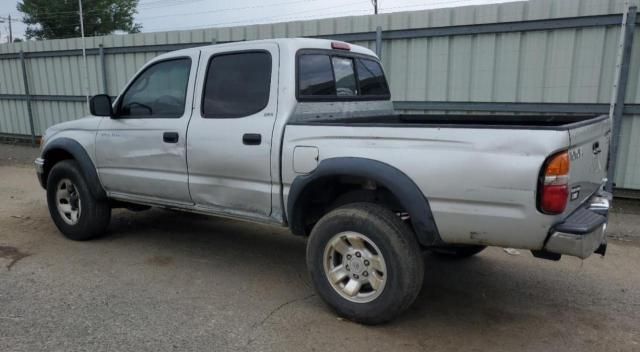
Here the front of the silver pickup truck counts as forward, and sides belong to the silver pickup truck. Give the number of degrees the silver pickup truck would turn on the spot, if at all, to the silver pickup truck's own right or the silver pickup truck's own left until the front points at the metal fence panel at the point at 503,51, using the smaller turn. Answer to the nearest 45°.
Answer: approximately 90° to the silver pickup truck's own right

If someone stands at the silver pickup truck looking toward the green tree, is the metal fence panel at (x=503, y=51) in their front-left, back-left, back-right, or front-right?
front-right

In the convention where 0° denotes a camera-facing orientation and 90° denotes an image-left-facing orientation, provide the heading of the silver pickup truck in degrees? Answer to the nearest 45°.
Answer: approximately 135°

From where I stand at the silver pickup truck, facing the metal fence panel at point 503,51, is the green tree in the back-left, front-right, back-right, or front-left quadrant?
front-left

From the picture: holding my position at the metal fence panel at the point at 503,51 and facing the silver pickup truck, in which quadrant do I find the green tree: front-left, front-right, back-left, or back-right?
back-right

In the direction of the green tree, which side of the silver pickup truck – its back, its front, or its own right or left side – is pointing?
front

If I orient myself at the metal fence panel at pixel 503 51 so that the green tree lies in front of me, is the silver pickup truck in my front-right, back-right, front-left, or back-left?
back-left

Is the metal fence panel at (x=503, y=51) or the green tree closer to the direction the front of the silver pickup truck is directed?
the green tree
